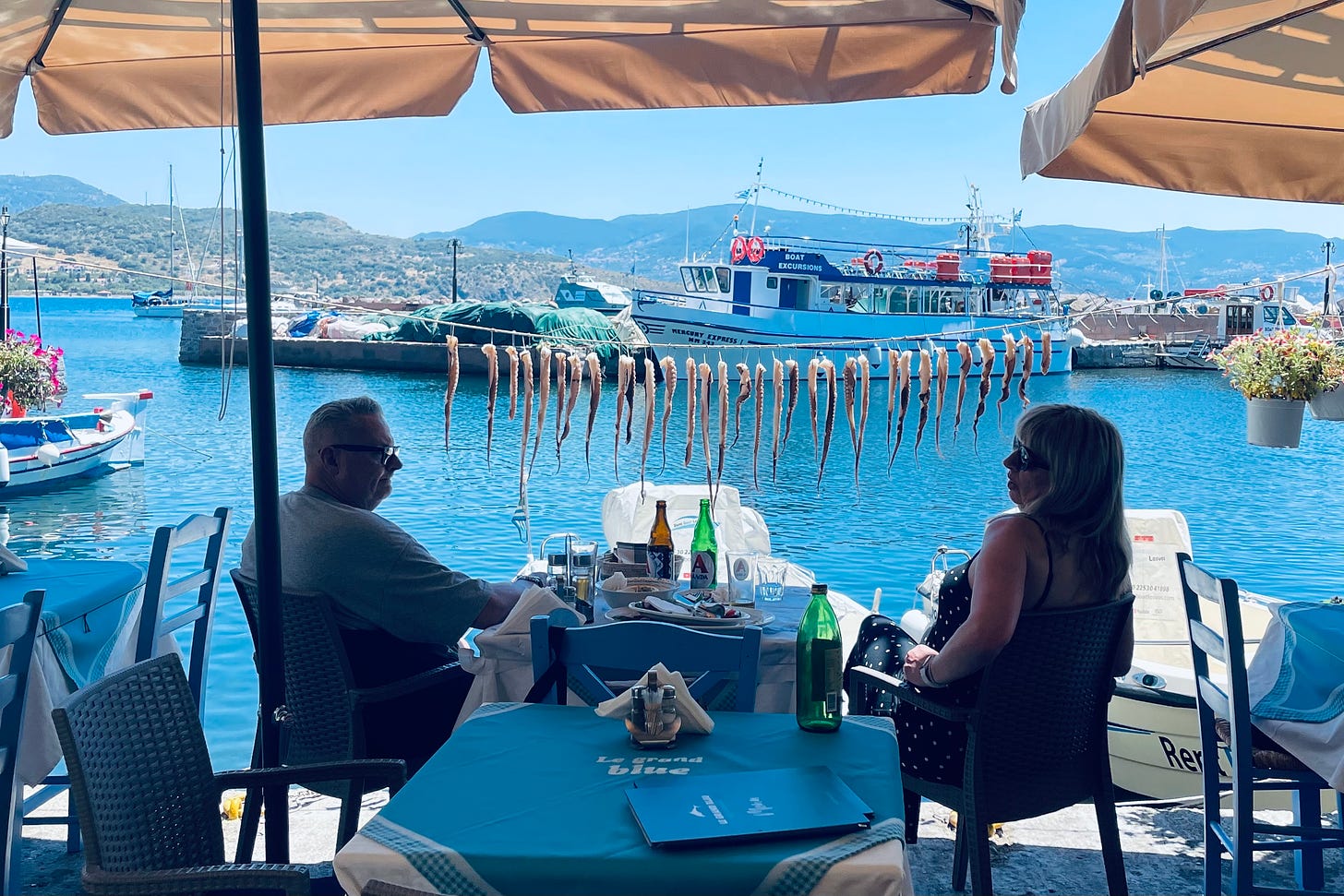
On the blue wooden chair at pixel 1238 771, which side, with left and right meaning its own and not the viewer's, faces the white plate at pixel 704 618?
back

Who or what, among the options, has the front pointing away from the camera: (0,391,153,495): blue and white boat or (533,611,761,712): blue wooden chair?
the blue wooden chair

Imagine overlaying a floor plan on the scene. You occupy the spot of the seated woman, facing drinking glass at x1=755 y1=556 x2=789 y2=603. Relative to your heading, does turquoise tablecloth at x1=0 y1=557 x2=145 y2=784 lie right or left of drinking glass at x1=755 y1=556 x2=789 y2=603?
left

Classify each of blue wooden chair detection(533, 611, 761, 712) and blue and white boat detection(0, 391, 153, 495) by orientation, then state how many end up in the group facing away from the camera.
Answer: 1

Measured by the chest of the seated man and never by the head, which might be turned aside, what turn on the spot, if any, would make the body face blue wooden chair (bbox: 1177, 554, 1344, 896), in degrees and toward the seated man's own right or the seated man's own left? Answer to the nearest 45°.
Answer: approximately 45° to the seated man's own right

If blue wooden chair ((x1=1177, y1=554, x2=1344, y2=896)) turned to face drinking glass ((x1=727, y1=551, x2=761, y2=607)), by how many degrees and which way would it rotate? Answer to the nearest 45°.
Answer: approximately 135° to its left

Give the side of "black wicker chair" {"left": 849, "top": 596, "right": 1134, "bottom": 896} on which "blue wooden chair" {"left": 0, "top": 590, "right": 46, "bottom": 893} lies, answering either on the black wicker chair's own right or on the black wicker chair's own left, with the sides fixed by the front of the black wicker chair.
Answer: on the black wicker chair's own left

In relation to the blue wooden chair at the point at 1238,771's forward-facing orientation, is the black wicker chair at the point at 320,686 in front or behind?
behind

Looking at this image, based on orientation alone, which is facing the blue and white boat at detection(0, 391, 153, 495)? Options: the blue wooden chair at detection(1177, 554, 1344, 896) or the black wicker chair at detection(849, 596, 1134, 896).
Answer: the black wicker chair

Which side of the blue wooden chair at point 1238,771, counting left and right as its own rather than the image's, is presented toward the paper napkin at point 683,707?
back

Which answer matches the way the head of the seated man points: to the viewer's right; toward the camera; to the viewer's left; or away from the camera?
to the viewer's right

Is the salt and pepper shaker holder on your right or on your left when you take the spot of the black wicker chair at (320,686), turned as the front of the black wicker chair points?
on your right

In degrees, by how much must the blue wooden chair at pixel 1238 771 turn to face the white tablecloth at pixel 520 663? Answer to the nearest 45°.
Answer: approximately 180°

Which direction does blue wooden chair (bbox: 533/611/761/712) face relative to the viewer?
away from the camera

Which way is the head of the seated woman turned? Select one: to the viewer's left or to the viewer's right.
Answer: to the viewer's left

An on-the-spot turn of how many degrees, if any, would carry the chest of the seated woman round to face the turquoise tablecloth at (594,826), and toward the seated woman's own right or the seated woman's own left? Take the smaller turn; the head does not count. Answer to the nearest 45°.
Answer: approximately 90° to the seated woman's own left
